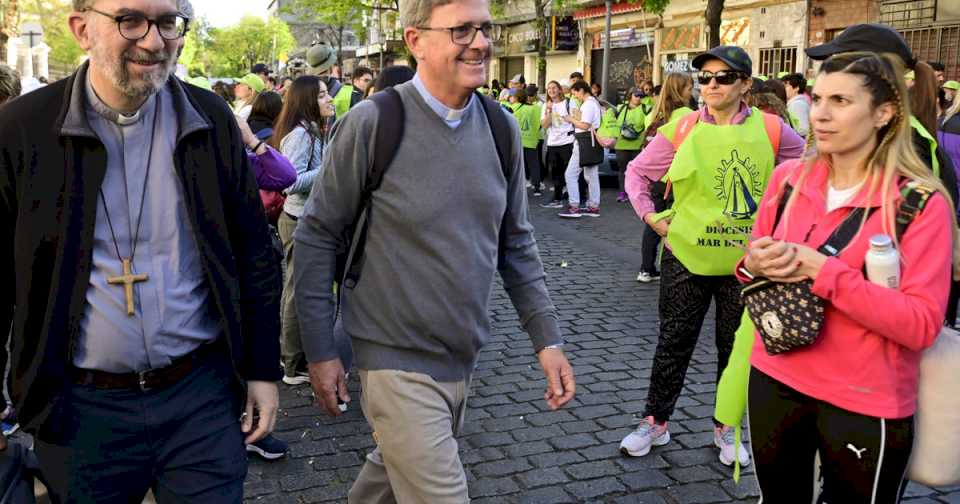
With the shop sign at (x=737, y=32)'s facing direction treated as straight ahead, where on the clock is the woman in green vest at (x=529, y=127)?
The woman in green vest is roughly at 11 o'clock from the shop sign.

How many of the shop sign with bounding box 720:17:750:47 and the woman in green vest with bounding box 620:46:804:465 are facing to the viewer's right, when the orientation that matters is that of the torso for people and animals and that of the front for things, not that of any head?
0

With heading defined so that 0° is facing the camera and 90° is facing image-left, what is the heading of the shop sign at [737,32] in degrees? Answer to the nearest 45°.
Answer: approximately 45°

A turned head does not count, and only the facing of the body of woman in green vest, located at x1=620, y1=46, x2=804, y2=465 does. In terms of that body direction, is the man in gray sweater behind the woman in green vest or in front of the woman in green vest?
in front

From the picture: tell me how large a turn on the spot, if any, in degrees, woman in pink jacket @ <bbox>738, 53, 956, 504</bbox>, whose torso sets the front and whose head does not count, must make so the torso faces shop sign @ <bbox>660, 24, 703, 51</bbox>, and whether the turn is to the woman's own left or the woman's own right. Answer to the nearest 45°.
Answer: approximately 135° to the woman's own right

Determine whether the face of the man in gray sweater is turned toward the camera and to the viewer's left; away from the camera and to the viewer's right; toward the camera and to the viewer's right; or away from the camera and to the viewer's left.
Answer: toward the camera and to the viewer's right

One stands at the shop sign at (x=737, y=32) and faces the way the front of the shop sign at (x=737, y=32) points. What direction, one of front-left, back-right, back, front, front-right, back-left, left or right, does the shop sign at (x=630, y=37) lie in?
right

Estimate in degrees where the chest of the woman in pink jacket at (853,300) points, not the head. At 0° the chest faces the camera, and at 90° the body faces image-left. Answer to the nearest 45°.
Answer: approximately 45°

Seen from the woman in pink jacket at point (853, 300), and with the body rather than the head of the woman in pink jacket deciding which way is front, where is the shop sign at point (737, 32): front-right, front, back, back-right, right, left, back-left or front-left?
back-right

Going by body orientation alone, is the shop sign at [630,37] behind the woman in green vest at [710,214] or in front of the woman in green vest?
behind

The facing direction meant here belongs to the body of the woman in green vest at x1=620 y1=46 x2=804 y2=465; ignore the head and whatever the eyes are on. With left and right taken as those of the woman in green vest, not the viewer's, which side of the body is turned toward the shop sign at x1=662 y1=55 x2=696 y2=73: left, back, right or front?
back

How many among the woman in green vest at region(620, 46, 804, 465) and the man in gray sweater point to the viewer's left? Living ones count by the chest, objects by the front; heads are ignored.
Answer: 0

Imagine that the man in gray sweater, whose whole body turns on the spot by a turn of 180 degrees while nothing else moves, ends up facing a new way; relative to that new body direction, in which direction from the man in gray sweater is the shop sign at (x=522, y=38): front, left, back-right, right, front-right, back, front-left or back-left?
front-right

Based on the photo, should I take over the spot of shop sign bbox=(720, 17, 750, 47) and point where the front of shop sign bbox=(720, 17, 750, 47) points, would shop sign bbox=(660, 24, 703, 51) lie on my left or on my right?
on my right

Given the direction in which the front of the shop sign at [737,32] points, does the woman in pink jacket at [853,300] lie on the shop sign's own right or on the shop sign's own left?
on the shop sign's own left
